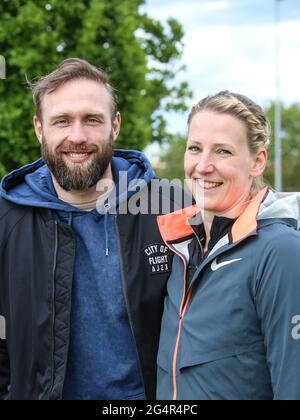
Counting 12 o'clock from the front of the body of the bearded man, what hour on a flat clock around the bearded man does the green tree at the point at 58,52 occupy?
The green tree is roughly at 6 o'clock from the bearded man.

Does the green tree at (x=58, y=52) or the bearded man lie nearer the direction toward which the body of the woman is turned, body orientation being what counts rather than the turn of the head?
the bearded man

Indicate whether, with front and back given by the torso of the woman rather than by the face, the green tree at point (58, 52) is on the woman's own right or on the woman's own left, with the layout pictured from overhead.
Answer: on the woman's own right

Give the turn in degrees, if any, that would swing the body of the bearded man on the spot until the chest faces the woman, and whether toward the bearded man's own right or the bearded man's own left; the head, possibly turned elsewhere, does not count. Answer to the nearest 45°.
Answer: approximately 45° to the bearded man's own left

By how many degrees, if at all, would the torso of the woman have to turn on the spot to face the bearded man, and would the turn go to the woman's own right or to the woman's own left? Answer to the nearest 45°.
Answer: approximately 90° to the woman's own right

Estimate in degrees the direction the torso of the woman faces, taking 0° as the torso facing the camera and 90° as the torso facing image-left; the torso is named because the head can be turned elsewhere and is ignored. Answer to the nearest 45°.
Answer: approximately 45°

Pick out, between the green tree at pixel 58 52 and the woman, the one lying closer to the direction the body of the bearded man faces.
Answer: the woman
